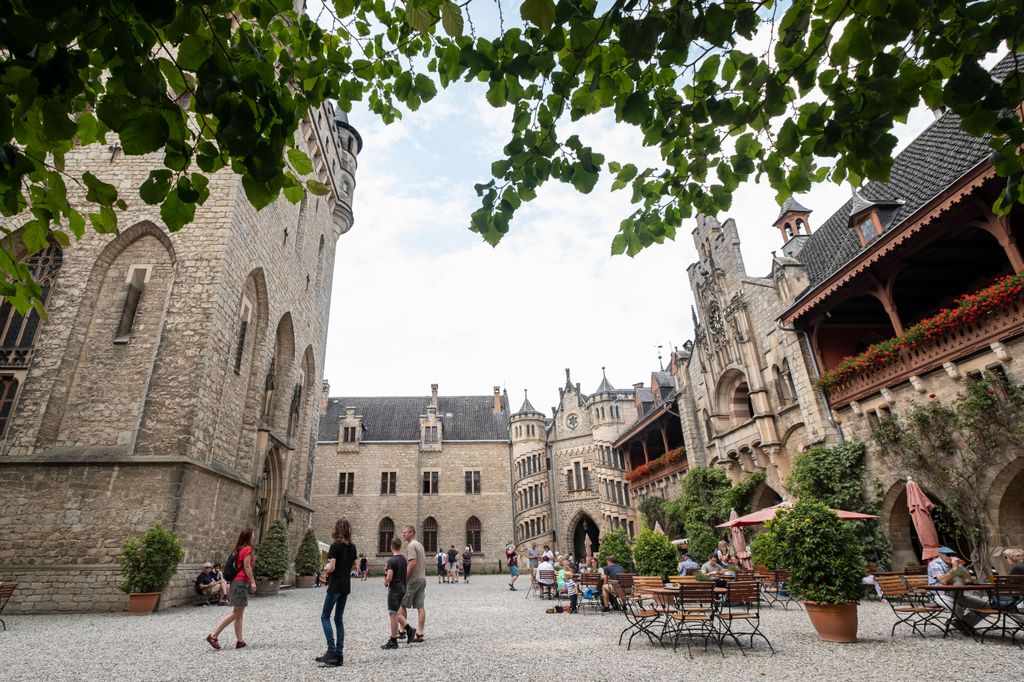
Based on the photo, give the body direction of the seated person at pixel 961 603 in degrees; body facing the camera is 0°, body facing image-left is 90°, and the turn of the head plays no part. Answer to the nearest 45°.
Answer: approximately 315°

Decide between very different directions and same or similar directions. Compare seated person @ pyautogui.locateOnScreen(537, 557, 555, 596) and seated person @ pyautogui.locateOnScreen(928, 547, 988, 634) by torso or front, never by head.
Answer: very different directions

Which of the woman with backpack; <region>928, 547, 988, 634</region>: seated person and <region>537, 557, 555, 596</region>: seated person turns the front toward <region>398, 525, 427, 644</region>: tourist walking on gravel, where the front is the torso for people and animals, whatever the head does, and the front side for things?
the woman with backpack

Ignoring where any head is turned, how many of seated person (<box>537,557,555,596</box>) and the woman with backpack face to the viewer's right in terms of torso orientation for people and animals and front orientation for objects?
1

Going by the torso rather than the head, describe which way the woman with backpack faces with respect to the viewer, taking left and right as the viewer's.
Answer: facing to the right of the viewer

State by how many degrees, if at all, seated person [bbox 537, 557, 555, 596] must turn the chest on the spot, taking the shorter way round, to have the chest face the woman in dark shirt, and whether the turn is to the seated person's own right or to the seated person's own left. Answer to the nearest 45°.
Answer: approximately 180°

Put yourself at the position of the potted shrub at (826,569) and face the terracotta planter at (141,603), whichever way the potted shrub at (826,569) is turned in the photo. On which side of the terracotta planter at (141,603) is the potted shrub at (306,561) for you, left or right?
right
